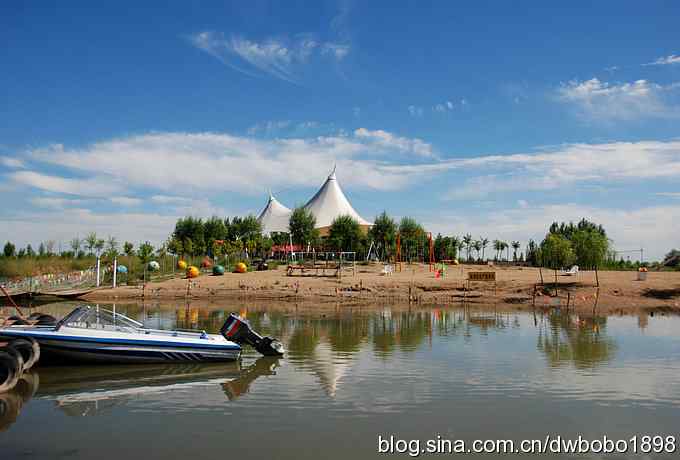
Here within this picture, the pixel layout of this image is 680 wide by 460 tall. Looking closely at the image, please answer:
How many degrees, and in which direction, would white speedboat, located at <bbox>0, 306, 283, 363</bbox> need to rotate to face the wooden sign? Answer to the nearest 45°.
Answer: approximately 135° to its right

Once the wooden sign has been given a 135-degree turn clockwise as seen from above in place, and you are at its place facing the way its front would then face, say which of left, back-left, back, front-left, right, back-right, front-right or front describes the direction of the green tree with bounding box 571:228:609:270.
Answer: back-right

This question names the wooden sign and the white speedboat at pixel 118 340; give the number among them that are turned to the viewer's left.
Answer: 1

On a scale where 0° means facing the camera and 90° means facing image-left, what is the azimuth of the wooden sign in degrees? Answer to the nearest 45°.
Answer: approximately 0°

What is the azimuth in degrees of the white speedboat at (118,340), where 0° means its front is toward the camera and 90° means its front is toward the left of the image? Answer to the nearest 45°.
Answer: approximately 90°

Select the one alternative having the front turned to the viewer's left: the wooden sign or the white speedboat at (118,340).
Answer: the white speedboat
